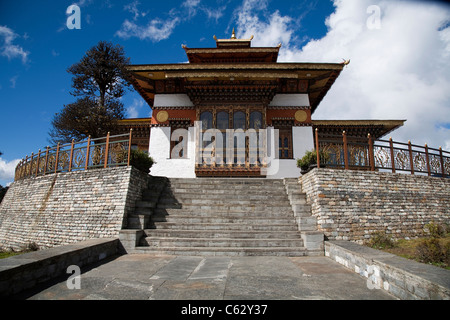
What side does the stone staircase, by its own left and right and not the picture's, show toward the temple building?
back

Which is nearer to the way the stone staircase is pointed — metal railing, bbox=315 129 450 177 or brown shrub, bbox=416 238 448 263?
the brown shrub

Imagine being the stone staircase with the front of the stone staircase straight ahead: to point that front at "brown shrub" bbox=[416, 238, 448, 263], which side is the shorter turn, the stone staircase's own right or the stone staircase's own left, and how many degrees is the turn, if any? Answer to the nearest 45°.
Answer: approximately 45° to the stone staircase's own left

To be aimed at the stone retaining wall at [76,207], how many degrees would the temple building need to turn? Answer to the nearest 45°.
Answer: approximately 45° to its right

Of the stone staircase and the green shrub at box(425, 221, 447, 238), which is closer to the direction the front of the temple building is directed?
the stone staircase

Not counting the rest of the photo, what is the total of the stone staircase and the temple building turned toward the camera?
2

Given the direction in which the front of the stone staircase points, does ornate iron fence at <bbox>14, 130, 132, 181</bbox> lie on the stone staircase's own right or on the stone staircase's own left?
on the stone staircase's own right

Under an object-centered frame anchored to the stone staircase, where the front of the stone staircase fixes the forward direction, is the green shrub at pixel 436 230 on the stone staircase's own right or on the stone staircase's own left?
on the stone staircase's own left

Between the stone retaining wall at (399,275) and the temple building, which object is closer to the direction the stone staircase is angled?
the stone retaining wall

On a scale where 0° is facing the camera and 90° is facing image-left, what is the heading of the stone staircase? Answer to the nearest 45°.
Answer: approximately 0°

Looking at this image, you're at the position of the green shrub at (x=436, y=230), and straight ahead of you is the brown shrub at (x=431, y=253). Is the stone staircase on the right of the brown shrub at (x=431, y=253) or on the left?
right

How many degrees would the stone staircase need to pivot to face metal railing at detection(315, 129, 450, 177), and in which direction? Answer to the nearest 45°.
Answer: approximately 90° to its left

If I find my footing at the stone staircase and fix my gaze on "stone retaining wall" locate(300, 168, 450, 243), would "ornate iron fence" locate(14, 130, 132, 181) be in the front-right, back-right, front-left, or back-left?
back-left
